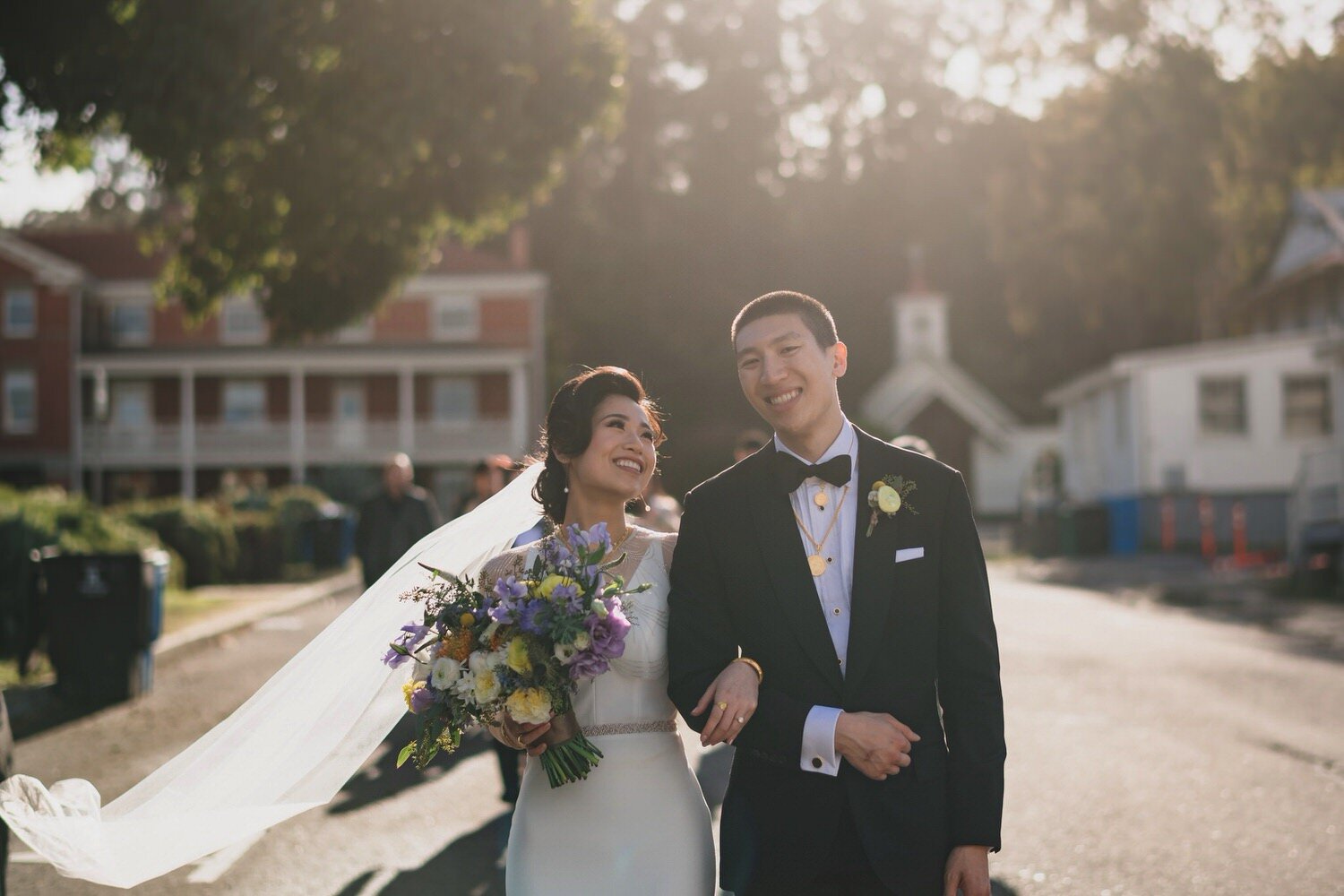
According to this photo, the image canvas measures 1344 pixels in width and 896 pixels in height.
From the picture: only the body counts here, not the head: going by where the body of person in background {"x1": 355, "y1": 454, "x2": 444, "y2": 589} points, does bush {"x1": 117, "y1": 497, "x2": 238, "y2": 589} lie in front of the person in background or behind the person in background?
behind

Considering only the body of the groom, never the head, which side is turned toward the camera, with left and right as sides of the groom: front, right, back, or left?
front

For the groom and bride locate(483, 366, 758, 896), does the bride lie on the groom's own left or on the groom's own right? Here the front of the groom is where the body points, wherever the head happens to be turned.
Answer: on the groom's own right

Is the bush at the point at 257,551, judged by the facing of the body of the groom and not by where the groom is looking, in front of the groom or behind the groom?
behind

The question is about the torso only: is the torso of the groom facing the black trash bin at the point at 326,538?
no

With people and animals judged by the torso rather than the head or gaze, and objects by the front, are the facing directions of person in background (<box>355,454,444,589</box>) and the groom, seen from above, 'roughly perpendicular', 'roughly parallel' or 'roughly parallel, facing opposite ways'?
roughly parallel

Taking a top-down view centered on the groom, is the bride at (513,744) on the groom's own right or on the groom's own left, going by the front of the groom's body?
on the groom's own right

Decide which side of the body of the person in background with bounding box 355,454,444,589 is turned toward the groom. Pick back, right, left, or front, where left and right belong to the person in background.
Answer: front

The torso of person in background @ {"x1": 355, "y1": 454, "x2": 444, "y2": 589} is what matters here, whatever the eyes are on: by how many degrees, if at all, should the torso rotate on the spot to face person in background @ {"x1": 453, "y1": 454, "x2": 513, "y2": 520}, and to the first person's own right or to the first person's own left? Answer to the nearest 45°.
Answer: approximately 45° to the first person's own left

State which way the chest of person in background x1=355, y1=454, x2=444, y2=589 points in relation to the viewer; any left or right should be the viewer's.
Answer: facing the viewer

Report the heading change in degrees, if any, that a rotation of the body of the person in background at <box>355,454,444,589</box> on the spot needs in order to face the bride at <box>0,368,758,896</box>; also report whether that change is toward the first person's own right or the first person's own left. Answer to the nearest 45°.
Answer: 0° — they already face them

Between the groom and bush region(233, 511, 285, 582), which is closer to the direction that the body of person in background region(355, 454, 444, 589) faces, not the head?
the groom

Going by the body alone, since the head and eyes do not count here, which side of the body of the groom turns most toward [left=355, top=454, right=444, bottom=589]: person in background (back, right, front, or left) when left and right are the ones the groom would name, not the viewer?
back

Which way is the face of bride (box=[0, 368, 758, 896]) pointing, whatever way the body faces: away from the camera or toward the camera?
toward the camera

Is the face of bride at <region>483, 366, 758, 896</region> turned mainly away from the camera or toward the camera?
toward the camera

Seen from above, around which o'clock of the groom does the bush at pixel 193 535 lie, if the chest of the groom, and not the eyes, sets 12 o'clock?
The bush is roughly at 5 o'clock from the groom.

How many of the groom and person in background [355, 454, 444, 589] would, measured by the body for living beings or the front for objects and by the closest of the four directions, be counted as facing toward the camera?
2
